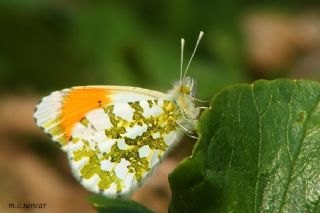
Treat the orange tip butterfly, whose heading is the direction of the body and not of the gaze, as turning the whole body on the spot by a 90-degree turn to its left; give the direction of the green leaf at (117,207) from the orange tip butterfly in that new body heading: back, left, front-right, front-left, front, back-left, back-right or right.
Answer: back

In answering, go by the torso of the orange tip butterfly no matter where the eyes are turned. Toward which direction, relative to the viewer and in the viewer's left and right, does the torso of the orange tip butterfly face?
facing to the right of the viewer
